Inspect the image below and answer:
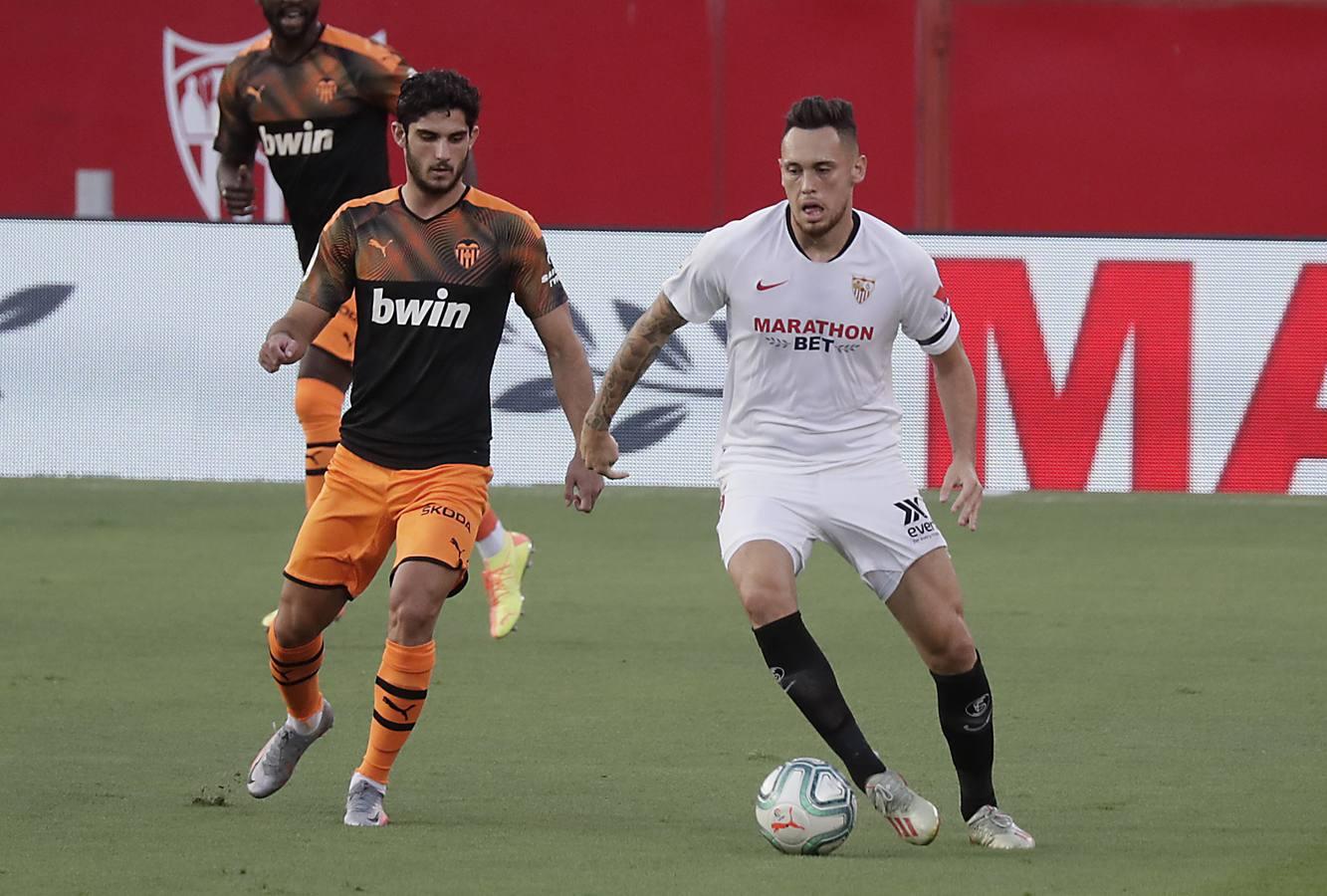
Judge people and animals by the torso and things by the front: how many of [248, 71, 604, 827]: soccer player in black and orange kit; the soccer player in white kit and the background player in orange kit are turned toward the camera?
3

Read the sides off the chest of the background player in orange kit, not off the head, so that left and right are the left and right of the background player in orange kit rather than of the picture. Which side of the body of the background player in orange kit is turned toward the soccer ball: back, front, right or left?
front

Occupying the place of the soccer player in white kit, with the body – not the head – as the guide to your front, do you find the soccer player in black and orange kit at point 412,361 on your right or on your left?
on your right

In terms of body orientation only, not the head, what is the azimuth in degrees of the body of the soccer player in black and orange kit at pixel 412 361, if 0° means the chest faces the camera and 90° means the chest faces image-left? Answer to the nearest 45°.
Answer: approximately 0°

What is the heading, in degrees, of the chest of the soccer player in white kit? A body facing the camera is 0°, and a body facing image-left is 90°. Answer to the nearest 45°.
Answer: approximately 0°

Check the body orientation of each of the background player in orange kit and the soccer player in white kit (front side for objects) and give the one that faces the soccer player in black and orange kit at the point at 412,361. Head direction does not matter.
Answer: the background player in orange kit

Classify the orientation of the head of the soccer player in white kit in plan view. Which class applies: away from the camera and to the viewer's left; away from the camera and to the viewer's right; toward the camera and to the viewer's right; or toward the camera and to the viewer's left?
toward the camera and to the viewer's left

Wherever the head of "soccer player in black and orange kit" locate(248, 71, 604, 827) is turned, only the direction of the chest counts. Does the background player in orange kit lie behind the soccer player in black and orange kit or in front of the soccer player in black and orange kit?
behind
